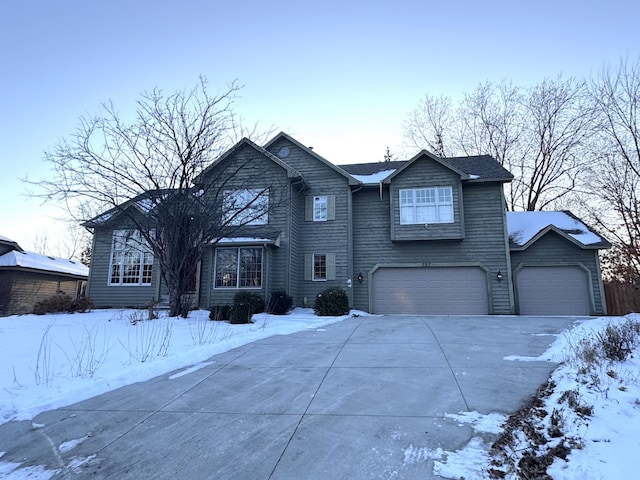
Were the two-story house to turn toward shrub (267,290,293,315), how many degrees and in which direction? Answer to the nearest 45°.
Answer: approximately 45° to its right

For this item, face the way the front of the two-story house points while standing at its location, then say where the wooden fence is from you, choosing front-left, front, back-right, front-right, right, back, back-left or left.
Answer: left

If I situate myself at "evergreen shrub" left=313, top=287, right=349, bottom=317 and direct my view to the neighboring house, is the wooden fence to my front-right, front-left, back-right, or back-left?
back-right

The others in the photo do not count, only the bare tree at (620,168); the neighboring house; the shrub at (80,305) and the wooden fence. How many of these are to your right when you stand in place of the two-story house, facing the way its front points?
2

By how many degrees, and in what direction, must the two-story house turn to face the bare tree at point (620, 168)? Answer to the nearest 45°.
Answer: approximately 90° to its left

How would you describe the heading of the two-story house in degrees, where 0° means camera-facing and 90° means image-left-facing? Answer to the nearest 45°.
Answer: approximately 0°

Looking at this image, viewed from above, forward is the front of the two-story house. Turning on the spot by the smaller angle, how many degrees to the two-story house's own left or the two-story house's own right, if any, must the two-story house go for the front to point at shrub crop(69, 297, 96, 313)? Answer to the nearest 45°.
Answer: approximately 90° to the two-story house's own right

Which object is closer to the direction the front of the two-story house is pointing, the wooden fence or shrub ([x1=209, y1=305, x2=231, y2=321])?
the shrub

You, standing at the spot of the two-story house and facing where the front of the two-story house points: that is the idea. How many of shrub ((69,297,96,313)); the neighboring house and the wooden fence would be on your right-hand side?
2
